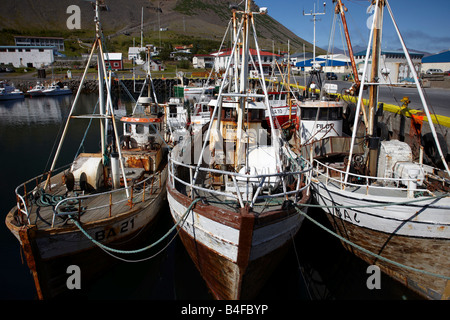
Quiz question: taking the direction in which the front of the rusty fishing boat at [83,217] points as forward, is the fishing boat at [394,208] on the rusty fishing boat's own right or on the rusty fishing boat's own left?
on the rusty fishing boat's own left

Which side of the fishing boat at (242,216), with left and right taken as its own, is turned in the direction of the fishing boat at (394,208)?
left

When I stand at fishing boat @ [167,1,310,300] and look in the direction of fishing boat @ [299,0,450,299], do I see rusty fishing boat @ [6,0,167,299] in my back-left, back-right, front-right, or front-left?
back-left

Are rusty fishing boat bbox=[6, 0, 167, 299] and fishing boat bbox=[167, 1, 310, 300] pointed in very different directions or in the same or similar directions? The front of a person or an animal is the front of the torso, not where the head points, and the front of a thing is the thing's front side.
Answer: same or similar directions

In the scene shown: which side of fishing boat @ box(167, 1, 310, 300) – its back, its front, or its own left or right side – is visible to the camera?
front

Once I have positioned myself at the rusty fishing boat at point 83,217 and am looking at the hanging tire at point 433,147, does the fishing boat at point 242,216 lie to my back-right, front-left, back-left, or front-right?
front-right

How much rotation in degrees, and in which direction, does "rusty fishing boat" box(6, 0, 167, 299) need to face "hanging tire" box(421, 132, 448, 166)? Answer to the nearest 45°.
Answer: approximately 135° to its left

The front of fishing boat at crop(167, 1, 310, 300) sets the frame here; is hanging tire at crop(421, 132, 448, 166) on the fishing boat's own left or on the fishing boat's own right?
on the fishing boat's own left
